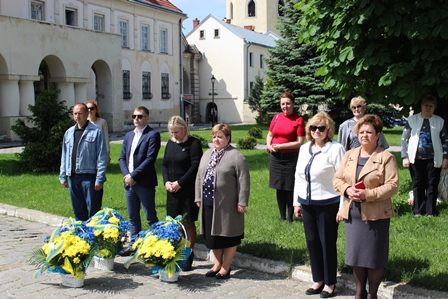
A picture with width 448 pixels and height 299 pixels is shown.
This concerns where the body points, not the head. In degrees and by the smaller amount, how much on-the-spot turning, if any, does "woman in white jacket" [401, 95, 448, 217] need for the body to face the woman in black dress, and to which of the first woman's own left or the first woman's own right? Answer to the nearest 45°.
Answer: approximately 45° to the first woman's own right

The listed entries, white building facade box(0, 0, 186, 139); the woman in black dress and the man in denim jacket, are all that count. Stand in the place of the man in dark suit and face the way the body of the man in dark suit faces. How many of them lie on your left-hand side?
1

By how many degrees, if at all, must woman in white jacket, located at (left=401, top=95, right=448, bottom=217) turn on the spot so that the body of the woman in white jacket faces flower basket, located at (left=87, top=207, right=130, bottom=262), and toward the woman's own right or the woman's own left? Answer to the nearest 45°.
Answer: approximately 45° to the woman's own right

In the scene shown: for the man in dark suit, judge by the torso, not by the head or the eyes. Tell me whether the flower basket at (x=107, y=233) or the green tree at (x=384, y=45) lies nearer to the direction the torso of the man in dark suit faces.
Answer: the flower basket

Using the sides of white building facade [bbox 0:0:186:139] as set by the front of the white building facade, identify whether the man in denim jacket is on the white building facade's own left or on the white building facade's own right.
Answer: on the white building facade's own right

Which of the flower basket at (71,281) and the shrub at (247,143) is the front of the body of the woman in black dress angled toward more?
the flower basket

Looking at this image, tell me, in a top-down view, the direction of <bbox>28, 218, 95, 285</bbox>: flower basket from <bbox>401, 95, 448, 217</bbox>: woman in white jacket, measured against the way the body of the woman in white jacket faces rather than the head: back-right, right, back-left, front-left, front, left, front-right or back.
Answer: front-right

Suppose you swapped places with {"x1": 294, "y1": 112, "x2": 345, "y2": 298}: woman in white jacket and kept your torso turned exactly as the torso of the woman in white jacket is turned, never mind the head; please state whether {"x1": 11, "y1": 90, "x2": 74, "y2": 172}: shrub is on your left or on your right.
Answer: on your right

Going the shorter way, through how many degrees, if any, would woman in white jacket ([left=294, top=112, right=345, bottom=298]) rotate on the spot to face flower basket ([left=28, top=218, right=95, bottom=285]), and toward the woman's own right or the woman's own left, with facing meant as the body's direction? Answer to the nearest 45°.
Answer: approximately 45° to the woman's own right
